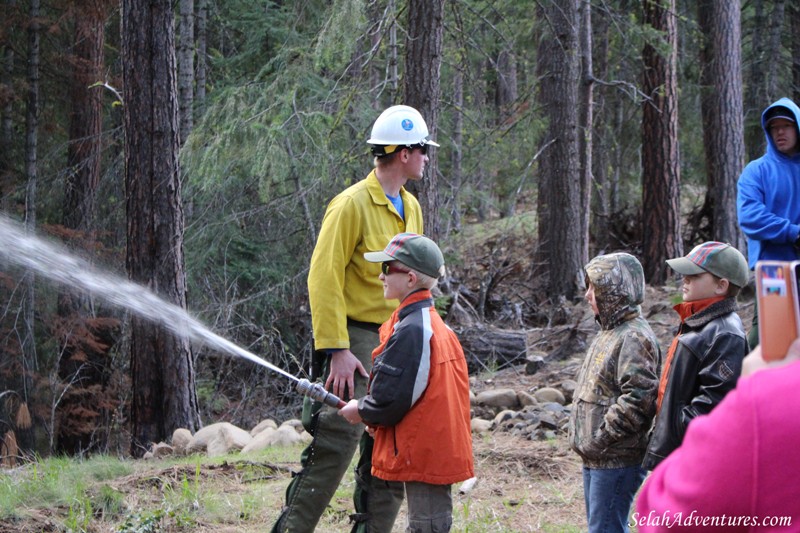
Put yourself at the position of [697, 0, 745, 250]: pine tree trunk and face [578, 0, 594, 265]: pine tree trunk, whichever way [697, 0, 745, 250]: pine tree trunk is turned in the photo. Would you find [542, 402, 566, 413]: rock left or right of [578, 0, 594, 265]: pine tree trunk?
left

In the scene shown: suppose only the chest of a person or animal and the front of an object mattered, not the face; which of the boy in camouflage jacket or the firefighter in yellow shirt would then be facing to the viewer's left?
the boy in camouflage jacket

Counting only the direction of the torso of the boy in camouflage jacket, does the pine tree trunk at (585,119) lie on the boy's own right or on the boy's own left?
on the boy's own right

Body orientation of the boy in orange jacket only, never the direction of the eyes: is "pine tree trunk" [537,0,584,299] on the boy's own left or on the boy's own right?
on the boy's own right

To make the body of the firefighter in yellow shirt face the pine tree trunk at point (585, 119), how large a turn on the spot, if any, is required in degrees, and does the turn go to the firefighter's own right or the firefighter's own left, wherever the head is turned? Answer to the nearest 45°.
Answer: approximately 135° to the firefighter's own left

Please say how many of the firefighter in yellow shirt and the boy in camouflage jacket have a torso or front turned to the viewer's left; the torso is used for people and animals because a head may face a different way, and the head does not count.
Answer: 1

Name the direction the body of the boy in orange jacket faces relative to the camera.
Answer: to the viewer's left

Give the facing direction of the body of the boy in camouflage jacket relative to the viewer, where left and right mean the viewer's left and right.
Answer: facing to the left of the viewer

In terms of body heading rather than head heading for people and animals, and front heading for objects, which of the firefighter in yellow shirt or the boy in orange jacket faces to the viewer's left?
the boy in orange jacket

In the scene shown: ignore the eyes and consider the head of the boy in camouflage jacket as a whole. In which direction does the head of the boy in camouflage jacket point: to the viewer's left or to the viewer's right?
to the viewer's left

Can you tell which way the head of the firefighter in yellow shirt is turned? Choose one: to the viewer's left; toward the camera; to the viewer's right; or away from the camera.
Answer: to the viewer's right

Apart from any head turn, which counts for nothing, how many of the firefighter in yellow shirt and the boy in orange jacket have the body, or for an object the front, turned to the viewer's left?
1
